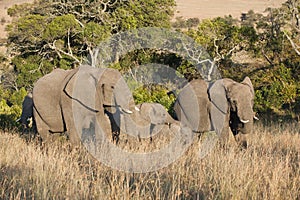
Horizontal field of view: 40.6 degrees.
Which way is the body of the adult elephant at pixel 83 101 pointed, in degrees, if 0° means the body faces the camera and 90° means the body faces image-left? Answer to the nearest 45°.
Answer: approximately 270°

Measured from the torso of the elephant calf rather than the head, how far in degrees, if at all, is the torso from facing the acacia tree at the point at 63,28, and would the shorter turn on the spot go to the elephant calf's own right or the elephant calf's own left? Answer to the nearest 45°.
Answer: approximately 90° to the elephant calf's own left

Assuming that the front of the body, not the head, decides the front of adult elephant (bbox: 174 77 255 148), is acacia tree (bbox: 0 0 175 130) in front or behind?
behind

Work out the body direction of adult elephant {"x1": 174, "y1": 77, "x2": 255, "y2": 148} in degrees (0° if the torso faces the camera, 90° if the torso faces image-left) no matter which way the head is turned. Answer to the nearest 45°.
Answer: approximately 315°

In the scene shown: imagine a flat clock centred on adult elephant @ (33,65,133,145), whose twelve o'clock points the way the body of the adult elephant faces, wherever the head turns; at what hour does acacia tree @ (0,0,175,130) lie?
The acacia tree is roughly at 9 o'clock from the adult elephant.

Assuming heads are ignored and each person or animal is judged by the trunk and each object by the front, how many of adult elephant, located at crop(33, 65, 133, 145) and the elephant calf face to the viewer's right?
2

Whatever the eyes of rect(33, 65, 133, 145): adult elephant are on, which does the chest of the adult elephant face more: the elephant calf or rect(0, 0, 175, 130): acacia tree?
the elephant calf

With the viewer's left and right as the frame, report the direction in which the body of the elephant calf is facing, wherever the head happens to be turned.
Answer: facing to the right of the viewer

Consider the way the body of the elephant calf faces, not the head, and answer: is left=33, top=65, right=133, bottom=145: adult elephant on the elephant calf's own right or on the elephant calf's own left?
on the elephant calf's own right

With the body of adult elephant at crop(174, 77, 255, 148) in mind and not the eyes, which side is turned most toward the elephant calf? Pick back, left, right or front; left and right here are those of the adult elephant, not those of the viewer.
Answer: back
